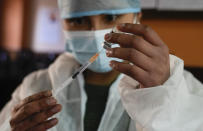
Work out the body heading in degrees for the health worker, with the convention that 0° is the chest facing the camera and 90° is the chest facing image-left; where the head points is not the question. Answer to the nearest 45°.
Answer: approximately 0°
